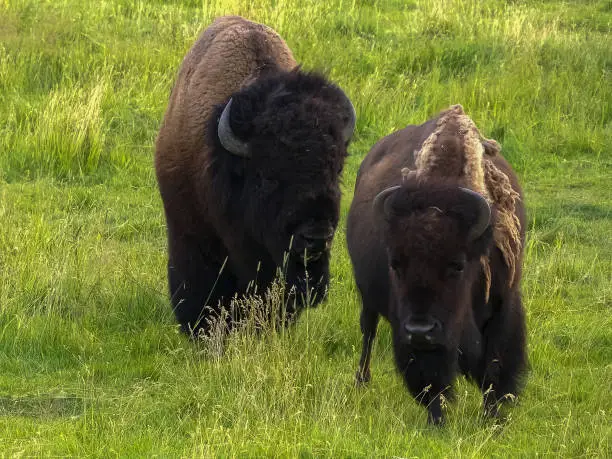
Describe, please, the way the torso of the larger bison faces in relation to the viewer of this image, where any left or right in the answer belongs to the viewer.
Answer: facing the viewer and to the right of the viewer

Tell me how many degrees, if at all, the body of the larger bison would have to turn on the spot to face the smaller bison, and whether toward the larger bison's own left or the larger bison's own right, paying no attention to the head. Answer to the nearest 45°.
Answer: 0° — it already faces it
